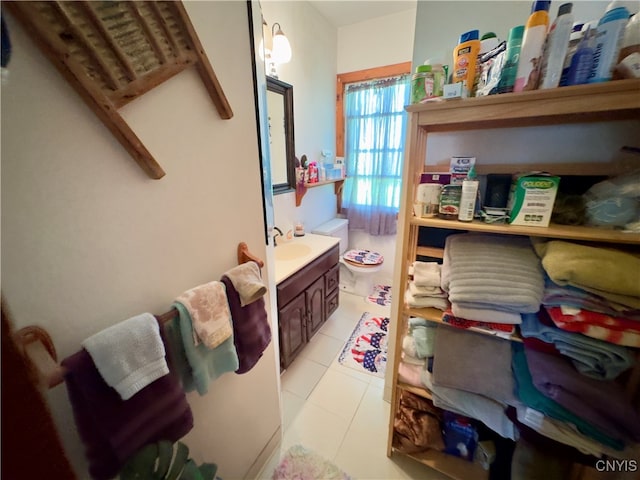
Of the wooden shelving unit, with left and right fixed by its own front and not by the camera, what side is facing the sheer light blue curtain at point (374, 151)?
right

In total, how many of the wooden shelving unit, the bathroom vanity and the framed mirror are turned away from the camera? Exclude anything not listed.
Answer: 0

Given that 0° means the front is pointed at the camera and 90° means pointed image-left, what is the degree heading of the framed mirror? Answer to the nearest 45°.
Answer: approximately 315°

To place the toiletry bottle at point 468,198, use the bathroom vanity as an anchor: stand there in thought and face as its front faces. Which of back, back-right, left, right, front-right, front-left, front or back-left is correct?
front

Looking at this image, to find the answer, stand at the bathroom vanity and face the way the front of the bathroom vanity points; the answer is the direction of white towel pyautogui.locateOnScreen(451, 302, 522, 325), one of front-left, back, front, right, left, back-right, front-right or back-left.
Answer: front

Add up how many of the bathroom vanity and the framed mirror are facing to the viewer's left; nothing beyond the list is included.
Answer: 0

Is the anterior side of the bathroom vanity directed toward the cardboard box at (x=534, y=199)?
yes

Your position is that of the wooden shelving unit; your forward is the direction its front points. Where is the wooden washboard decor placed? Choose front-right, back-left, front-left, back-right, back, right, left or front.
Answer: front

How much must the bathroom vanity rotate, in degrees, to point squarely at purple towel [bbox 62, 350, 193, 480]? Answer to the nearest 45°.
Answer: approximately 45° to its right

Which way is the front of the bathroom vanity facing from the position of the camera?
facing the viewer and to the right of the viewer

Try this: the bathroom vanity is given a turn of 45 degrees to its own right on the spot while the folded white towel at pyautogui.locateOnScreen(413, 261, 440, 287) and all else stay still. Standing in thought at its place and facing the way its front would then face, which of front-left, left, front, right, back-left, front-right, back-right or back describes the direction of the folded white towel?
front-left

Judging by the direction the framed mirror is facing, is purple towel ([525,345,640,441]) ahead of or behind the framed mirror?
ahead

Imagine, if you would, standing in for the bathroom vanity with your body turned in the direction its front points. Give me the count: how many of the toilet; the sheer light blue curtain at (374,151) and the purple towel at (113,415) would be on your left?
2

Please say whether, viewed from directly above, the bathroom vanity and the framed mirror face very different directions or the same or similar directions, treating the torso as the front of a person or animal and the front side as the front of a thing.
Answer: same or similar directions

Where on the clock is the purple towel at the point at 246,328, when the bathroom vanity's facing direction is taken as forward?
The purple towel is roughly at 2 o'clock from the bathroom vanity.
